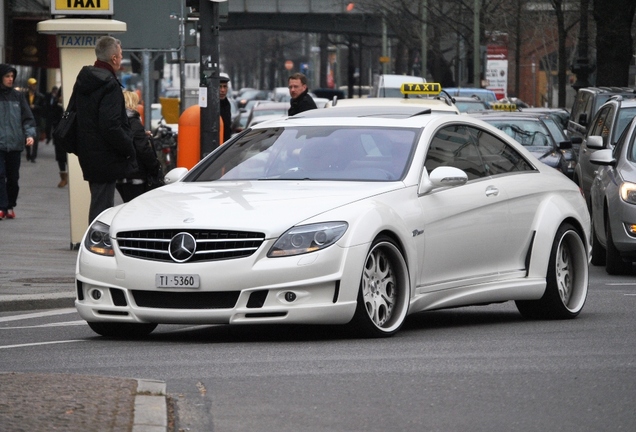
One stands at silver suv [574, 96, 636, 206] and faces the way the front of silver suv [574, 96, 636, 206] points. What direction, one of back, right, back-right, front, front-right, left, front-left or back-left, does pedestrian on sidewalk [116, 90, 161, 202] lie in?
right

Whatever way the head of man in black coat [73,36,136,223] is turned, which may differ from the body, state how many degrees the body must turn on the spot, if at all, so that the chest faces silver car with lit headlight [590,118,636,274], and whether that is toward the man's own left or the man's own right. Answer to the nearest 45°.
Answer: approximately 45° to the man's own right

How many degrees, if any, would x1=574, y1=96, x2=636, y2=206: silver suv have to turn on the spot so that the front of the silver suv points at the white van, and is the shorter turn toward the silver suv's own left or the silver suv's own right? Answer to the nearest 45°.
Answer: approximately 135° to the silver suv's own left

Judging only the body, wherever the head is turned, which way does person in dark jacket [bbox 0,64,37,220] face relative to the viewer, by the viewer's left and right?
facing the viewer

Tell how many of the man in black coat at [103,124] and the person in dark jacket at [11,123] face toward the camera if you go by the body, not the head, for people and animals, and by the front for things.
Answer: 1

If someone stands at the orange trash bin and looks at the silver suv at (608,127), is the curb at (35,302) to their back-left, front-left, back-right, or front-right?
back-right

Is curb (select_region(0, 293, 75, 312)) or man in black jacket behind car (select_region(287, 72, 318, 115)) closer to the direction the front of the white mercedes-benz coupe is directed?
the curb

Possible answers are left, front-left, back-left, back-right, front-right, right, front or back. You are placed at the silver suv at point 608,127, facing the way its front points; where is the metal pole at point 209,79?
right

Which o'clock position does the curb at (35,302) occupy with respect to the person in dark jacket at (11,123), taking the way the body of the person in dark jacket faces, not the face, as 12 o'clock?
The curb is roughly at 12 o'clock from the person in dark jacket.

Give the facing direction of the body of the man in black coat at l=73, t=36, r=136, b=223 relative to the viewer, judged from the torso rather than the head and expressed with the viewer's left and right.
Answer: facing away from the viewer and to the right of the viewer

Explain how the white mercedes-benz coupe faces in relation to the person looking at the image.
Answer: facing the viewer and to the left of the viewer

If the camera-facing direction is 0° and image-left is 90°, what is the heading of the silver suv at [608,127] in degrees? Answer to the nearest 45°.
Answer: approximately 315°
